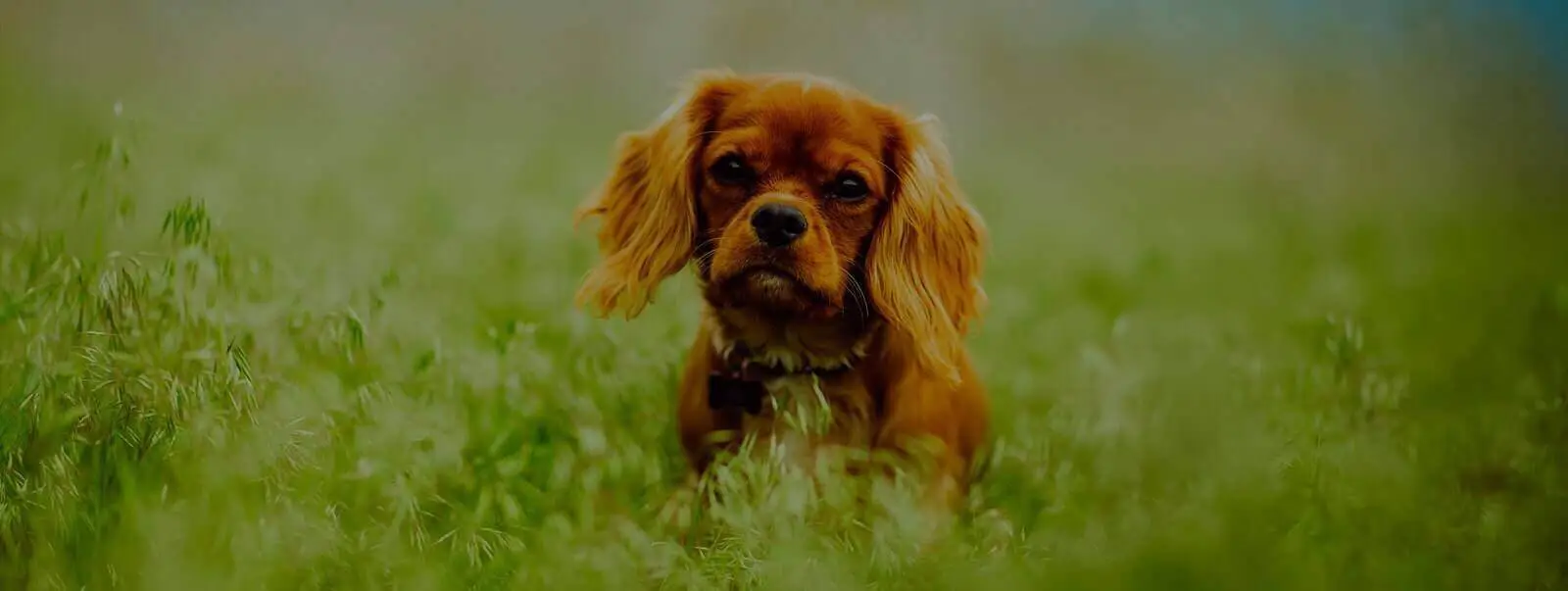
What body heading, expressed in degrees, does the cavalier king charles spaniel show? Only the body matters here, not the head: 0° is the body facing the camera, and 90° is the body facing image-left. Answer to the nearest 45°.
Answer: approximately 0°
